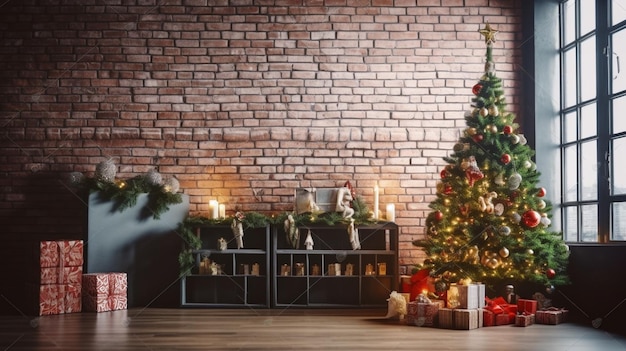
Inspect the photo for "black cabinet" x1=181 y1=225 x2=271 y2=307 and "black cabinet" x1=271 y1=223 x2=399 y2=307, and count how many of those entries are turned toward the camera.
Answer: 2

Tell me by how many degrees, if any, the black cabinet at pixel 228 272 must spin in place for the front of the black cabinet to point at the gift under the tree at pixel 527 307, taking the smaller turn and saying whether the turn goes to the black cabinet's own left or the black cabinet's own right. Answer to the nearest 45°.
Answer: approximately 45° to the black cabinet's own left

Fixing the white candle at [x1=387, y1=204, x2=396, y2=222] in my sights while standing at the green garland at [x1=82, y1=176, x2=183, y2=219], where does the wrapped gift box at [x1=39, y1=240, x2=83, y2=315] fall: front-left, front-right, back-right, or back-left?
back-right

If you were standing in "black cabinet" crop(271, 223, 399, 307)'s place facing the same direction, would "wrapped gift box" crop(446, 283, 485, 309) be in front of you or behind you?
in front

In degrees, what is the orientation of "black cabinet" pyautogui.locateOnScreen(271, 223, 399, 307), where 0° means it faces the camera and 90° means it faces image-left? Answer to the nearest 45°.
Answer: approximately 0°

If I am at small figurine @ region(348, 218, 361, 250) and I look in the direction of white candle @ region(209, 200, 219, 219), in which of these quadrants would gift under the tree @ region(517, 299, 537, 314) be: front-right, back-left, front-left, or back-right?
back-left

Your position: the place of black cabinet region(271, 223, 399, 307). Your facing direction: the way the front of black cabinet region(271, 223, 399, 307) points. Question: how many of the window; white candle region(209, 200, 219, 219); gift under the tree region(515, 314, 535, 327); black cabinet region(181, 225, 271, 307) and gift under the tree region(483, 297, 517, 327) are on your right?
2

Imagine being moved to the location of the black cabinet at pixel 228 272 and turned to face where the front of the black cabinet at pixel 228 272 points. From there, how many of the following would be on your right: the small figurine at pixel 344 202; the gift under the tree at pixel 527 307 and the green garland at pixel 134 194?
1

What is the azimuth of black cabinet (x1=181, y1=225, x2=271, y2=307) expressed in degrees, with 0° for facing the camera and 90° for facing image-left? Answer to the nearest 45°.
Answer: approximately 0°

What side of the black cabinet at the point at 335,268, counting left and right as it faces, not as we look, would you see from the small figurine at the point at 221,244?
right
